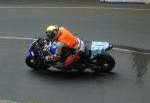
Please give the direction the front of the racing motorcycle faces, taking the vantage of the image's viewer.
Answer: facing to the left of the viewer

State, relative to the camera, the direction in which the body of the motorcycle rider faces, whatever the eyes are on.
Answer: to the viewer's left
